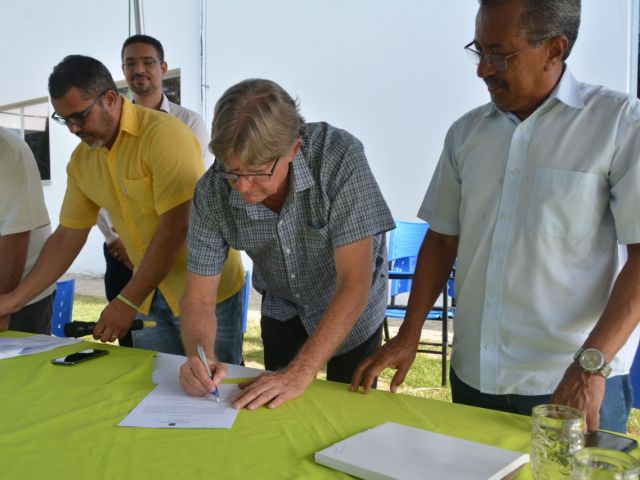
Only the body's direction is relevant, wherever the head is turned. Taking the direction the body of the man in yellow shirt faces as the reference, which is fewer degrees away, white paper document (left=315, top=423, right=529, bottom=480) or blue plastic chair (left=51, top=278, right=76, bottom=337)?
the white paper document

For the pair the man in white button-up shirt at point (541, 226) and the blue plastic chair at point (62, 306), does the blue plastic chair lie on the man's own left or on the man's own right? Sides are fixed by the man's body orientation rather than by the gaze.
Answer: on the man's own right

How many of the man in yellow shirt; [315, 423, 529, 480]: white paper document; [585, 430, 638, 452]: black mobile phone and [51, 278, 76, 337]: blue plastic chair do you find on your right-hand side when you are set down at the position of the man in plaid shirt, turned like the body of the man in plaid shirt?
2

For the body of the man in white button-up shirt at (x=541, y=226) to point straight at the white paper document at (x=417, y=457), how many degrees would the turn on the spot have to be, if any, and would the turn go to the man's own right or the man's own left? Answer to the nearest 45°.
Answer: approximately 45° to the man's own left

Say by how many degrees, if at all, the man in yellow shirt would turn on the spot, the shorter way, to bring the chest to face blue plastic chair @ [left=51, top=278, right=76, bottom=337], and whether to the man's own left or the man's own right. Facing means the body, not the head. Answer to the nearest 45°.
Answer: approximately 135° to the man's own right

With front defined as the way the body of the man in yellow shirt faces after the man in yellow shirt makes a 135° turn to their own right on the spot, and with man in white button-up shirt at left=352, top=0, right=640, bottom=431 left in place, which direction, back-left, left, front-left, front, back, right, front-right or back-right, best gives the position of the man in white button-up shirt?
back-right
